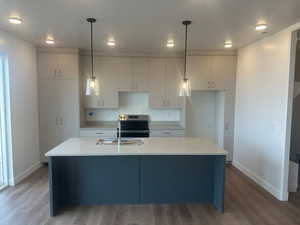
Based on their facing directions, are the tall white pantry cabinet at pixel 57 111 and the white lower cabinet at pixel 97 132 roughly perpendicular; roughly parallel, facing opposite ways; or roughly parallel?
roughly parallel

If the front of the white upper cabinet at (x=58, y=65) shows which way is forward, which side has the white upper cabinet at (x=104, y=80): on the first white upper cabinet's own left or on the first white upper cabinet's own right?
on the first white upper cabinet's own left

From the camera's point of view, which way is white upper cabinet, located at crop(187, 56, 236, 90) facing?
toward the camera

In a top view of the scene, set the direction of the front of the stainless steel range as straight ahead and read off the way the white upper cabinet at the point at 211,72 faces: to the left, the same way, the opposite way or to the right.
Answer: the same way

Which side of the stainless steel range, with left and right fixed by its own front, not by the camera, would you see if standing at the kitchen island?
front

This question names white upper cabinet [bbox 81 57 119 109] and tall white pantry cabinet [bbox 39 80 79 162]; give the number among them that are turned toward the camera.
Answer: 2

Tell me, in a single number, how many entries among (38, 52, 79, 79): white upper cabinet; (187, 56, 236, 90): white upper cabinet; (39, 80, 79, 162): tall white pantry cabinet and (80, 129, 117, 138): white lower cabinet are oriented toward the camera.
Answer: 4

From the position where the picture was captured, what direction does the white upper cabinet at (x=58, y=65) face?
facing the viewer

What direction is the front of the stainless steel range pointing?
toward the camera

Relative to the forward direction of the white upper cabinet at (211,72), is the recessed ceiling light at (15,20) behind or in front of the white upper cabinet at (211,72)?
in front

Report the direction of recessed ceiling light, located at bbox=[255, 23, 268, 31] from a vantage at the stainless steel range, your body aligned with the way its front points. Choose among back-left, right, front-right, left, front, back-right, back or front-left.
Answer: front-left

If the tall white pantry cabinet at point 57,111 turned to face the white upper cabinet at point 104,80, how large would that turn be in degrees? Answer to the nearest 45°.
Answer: approximately 90° to its left

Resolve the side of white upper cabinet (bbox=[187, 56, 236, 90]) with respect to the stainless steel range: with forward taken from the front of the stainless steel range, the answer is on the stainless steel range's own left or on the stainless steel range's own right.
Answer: on the stainless steel range's own left

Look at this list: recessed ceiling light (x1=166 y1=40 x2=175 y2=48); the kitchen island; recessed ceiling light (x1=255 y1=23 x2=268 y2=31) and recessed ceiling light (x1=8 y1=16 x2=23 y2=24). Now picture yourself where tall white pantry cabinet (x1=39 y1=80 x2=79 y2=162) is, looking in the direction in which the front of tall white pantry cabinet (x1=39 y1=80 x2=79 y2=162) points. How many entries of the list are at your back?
0

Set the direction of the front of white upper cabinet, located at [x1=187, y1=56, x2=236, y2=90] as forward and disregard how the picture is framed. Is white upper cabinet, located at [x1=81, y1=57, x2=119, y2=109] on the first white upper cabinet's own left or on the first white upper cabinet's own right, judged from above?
on the first white upper cabinet's own right

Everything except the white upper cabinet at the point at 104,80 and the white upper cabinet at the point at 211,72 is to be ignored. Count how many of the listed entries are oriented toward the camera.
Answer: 2
